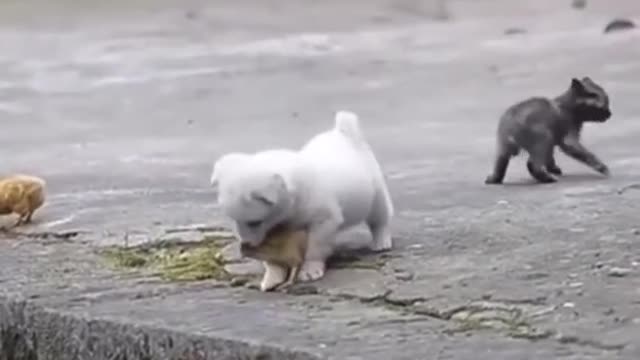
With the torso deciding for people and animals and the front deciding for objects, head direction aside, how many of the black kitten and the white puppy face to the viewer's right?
1

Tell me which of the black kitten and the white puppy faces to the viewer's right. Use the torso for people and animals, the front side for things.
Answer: the black kitten

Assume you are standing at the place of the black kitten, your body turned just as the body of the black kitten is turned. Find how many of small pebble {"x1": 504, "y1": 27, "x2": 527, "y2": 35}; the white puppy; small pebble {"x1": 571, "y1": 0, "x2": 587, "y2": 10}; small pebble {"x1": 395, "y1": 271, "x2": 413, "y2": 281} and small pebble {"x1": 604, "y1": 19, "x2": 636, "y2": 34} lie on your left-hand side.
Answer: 3

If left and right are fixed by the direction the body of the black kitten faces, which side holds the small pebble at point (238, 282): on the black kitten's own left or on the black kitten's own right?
on the black kitten's own right

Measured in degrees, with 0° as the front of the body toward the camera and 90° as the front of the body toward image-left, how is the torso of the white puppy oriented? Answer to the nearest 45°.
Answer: approximately 45°

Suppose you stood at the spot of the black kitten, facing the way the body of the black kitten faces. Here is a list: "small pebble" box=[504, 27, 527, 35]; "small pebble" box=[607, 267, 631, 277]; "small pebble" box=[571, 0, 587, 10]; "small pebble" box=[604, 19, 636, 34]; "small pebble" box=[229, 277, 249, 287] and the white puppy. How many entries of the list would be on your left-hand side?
3

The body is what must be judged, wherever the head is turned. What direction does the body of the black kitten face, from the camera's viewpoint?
to the viewer's right

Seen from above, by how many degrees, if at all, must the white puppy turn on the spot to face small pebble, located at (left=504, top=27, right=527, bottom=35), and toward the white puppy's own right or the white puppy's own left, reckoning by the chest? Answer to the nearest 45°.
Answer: approximately 135° to the white puppy's own right

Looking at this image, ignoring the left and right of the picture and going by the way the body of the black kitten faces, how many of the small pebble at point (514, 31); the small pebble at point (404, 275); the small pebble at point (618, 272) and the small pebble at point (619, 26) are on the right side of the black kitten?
2

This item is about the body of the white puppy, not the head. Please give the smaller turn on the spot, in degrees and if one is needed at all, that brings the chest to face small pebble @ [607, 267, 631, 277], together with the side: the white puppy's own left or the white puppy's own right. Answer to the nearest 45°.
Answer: approximately 135° to the white puppy's own left

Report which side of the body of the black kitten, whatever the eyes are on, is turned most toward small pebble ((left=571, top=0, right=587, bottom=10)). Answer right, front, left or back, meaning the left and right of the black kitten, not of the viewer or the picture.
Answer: left

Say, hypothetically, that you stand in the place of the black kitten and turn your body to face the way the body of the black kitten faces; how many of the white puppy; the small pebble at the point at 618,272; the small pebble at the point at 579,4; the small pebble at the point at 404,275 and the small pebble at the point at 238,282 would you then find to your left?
1

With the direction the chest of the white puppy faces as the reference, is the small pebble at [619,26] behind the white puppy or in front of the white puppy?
behind
